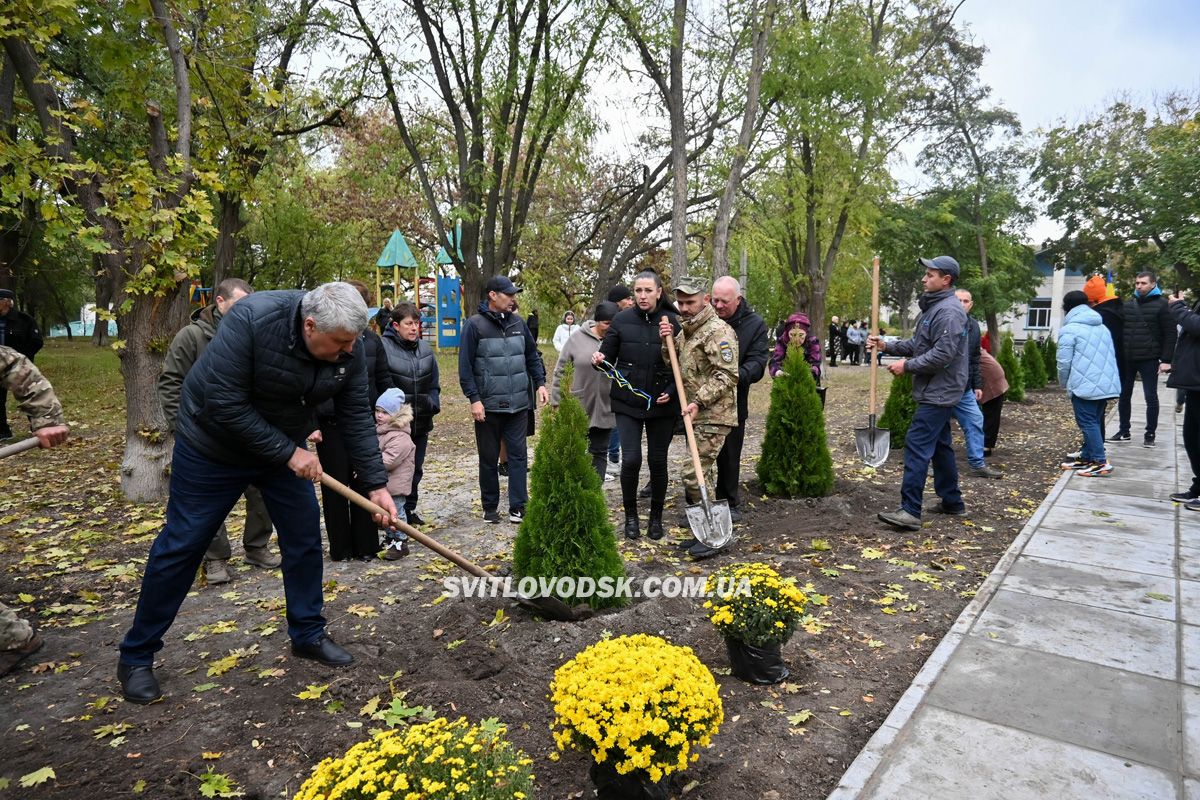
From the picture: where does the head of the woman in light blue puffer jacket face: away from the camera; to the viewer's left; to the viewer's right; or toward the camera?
away from the camera

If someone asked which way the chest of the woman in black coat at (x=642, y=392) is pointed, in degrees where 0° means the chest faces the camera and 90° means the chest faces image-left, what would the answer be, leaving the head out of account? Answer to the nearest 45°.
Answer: approximately 0°

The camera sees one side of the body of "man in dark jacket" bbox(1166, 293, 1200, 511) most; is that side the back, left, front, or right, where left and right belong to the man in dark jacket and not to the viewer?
left

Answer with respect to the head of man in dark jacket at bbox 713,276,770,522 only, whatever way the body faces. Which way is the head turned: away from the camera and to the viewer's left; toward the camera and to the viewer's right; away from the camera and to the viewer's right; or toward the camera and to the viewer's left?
toward the camera and to the viewer's left

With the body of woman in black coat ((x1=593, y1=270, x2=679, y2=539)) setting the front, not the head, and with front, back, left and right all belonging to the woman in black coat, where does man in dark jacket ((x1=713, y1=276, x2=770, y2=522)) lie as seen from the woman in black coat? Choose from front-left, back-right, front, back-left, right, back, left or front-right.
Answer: back-left

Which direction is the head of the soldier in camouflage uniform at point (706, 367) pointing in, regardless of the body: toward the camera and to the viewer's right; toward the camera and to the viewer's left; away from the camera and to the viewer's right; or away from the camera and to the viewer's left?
toward the camera and to the viewer's left

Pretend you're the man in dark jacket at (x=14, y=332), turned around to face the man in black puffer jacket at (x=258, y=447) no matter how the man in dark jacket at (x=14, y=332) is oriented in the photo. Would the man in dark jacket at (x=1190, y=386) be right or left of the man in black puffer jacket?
left

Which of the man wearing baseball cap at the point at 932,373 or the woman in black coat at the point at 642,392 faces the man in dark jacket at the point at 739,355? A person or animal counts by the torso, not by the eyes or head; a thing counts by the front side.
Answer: the man wearing baseball cap

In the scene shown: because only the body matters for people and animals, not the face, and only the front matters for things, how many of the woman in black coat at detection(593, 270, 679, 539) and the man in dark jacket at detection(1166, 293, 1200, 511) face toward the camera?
1

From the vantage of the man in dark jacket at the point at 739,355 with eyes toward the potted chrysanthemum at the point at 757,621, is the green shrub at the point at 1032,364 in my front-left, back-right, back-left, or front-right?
back-left

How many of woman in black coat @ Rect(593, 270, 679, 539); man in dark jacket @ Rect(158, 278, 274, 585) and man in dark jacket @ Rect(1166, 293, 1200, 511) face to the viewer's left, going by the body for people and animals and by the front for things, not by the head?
1

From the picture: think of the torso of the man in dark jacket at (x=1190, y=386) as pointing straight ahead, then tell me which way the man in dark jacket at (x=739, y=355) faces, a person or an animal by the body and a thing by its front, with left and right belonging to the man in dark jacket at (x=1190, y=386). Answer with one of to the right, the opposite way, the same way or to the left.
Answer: to the left

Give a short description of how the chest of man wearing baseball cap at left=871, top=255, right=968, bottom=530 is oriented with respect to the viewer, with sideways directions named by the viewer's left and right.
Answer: facing to the left of the viewer

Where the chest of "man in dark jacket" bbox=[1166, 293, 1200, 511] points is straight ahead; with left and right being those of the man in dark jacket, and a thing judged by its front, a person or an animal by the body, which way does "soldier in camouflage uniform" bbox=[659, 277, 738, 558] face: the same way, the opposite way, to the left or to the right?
to the left
